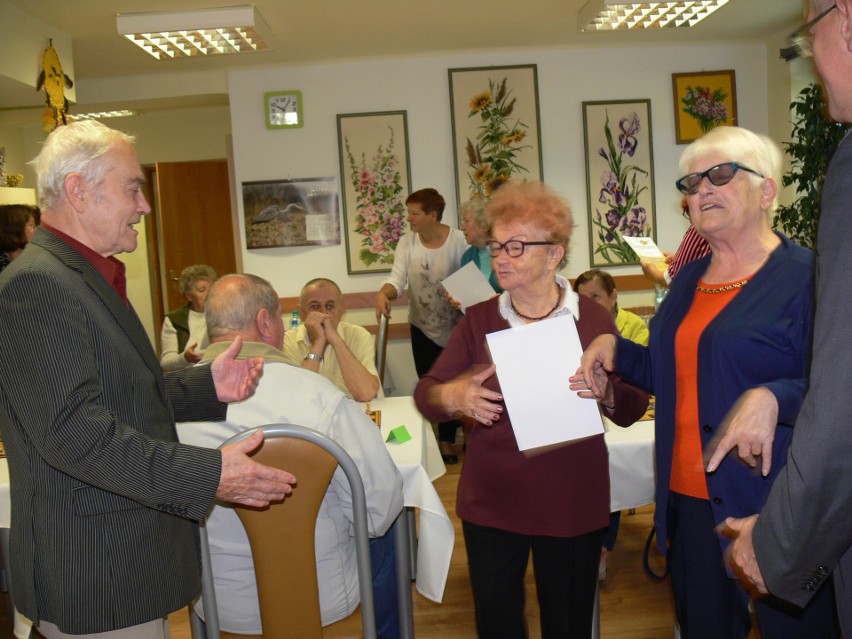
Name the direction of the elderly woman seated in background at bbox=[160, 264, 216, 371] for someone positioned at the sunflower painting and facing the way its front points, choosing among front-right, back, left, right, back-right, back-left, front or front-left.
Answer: front-right

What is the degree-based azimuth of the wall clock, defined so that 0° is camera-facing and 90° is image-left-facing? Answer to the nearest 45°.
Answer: approximately 0°

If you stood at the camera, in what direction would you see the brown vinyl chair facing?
facing away from the viewer

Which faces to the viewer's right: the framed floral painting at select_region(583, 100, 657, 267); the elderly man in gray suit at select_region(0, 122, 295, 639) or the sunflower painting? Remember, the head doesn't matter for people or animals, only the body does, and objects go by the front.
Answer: the elderly man in gray suit

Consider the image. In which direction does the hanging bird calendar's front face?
toward the camera

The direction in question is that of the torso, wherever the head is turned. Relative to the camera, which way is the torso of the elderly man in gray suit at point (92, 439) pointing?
to the viewer's right

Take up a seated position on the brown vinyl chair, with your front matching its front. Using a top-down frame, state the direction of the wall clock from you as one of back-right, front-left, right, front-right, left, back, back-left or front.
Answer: front

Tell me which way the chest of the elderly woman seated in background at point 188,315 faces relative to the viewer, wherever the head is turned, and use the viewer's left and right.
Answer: facing the viewer and to the right of the viewer

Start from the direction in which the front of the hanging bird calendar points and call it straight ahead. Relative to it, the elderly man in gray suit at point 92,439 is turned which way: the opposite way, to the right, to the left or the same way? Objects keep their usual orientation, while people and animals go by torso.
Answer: to the left

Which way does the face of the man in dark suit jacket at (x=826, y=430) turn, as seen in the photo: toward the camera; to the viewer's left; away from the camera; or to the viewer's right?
to the viewer's left

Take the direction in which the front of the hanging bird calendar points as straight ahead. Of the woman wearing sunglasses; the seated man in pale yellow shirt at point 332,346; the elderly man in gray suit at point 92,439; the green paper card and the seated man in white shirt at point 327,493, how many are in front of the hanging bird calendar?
5

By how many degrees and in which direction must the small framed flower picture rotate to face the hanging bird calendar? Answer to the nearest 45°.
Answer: approximately 90° to its right

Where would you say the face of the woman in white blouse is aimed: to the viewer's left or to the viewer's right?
to the viewer's left

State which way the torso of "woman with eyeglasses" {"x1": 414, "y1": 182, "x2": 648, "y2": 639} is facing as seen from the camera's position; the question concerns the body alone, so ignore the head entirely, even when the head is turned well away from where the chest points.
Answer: toward the camera

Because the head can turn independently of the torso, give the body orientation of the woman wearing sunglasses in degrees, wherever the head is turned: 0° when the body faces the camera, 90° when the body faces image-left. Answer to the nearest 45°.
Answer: approximately 45°
